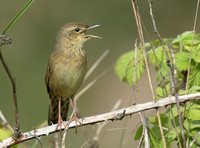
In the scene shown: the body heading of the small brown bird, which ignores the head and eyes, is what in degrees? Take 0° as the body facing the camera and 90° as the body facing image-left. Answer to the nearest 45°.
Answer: approximately 315°

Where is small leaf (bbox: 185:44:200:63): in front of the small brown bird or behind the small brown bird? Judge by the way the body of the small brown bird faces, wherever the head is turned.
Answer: in front
